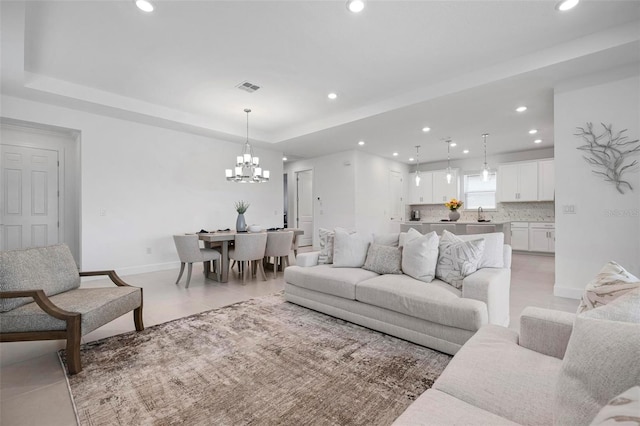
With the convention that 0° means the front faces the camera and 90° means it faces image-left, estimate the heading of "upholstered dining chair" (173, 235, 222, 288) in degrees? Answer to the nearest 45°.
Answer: approximately 225°

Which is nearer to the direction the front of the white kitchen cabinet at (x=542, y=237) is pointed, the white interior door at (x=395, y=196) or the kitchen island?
the kitchen island

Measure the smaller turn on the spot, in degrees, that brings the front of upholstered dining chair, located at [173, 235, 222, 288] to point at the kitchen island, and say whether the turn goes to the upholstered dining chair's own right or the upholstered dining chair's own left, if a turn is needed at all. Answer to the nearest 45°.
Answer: approximately 45° to the upholstered dining chair's own right

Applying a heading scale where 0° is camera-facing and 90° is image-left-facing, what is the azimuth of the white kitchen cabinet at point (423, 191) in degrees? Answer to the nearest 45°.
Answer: approximately 0°

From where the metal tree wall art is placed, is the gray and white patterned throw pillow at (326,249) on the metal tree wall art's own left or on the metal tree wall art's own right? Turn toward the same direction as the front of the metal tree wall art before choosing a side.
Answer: on the metal tree wall art's own right

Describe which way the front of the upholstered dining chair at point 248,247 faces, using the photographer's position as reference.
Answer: facing away from the viewer and to the left of the viewer

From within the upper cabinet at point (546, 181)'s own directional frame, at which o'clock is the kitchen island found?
The kitchen island is roughly at 1 o'clock from the upper cabinet.
